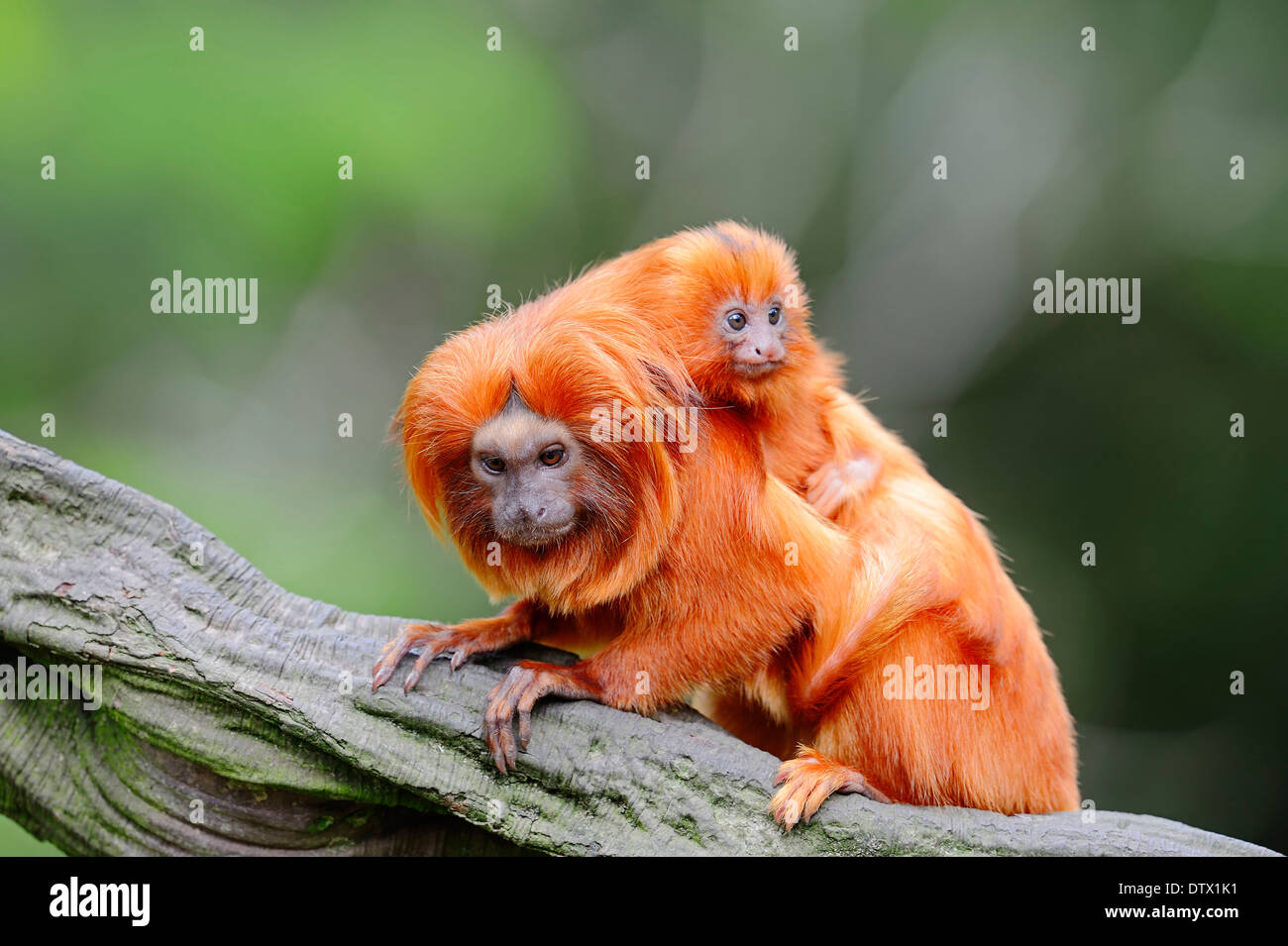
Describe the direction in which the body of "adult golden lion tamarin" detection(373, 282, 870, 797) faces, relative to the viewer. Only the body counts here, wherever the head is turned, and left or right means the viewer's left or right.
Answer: facing the viewer and to the left of the viewer
